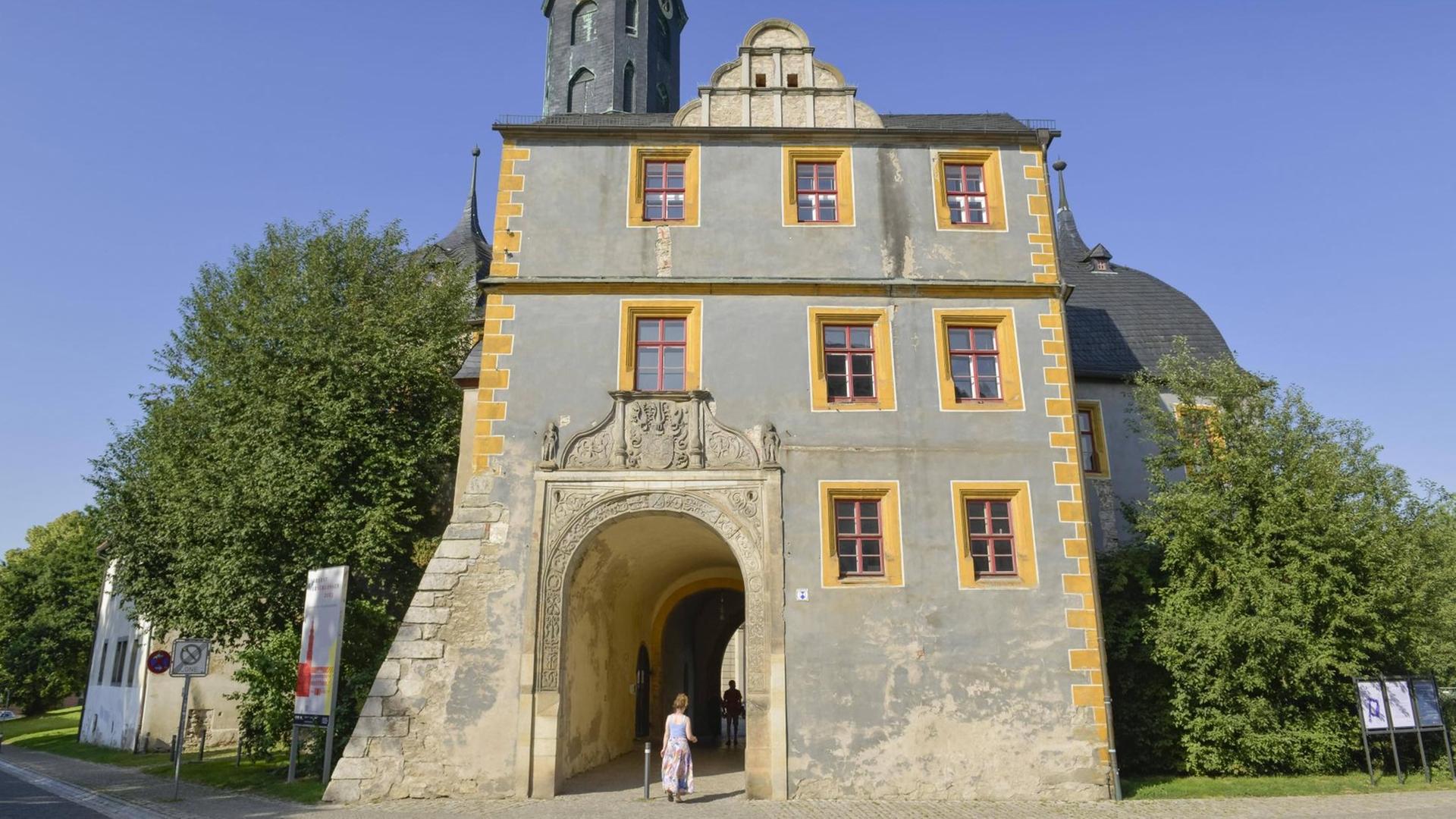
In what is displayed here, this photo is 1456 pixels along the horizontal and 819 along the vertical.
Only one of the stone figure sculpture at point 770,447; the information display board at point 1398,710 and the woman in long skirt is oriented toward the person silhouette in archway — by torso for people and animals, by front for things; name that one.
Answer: the woman in long skirt

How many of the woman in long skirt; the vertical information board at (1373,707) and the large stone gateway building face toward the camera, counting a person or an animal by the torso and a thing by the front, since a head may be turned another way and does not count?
2

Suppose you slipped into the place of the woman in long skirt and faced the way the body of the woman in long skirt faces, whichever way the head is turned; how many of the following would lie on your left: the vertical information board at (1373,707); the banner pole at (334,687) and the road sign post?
2

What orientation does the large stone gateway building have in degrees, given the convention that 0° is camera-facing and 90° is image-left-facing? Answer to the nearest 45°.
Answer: approximately 0°

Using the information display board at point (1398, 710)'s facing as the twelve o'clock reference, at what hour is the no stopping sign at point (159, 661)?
The no stopping sign is roughly at 2 o'clock from the information display board.

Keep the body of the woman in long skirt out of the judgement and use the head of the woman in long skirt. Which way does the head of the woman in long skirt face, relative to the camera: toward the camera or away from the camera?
away from the camera

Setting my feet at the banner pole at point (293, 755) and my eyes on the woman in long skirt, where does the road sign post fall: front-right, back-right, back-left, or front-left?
back-right

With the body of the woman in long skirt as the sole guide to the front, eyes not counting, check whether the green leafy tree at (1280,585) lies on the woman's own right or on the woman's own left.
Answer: on the woman's own right

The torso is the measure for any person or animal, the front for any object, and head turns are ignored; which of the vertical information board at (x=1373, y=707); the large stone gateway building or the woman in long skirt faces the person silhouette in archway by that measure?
the woman in long skirt

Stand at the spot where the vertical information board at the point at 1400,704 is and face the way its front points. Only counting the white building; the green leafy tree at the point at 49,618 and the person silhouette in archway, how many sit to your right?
3
